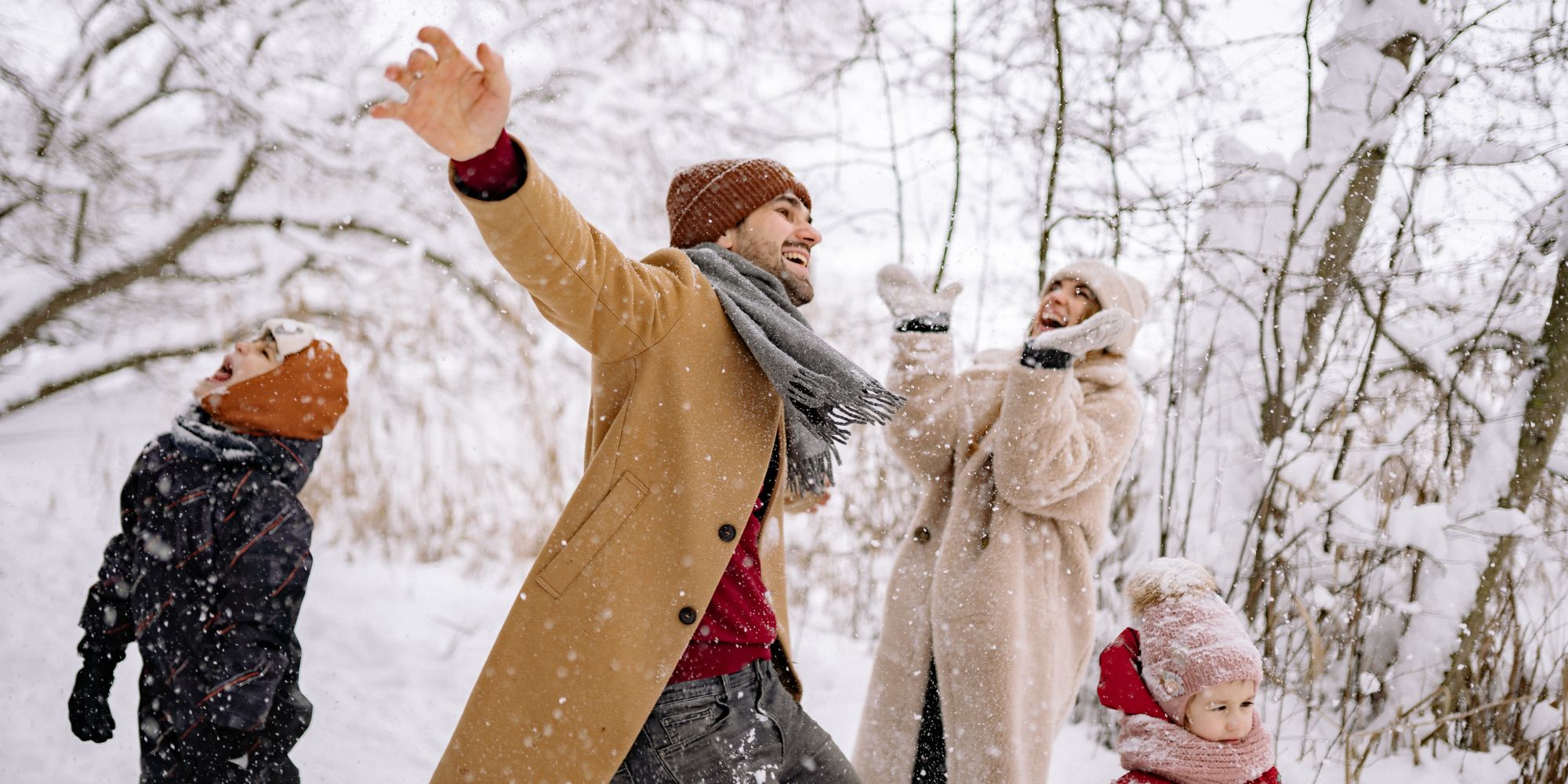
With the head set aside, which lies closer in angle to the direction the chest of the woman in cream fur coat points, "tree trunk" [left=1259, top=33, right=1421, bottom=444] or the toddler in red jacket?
the toddler in red jacket

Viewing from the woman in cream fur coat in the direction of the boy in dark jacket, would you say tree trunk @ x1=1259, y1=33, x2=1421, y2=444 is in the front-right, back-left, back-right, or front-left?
back-right

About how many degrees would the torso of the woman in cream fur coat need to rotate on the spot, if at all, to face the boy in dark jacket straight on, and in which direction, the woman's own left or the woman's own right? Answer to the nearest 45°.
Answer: approximately 45° to the woman's own right

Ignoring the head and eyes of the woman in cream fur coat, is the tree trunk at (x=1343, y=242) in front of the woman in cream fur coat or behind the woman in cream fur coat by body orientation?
behind

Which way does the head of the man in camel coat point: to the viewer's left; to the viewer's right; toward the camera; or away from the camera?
to the viewer's right

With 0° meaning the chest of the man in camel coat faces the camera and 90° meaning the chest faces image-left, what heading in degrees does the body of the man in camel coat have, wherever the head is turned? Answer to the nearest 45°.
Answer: approximately 315°

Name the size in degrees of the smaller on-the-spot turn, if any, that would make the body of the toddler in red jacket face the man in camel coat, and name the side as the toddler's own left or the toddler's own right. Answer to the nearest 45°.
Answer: approximately 90° to the toddler's own right

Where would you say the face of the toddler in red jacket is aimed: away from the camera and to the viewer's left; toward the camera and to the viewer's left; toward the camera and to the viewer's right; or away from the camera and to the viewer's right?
toward the camera and to the viewer's right

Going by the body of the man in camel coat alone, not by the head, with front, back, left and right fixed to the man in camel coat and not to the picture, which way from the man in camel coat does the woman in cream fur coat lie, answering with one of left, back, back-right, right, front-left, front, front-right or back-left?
left

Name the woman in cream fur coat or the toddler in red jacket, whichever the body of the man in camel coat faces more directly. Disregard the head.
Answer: the toddler in red jacket

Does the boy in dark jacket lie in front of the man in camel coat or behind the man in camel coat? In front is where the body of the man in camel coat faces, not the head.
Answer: behind
